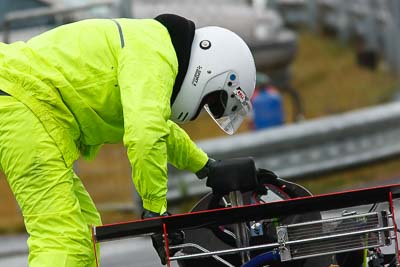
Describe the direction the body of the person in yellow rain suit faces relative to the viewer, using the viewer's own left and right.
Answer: facing to the right of the viewer

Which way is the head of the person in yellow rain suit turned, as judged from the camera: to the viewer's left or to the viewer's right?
to the viewer's right

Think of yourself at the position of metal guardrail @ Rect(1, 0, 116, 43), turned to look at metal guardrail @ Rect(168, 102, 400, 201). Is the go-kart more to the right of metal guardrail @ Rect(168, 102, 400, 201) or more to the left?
right

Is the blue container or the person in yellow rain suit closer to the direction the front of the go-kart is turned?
the blue container

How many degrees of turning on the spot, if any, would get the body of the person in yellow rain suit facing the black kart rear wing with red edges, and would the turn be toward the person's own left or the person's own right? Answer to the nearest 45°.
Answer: approximately 45° to the person's own right

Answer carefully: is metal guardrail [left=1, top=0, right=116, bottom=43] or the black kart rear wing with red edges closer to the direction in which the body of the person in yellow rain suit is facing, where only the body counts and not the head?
the black kart rear wing with red edges

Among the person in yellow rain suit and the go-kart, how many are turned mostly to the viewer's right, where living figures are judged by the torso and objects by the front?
1

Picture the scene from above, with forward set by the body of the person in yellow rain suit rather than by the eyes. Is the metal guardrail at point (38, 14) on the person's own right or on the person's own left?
on the person's own left
